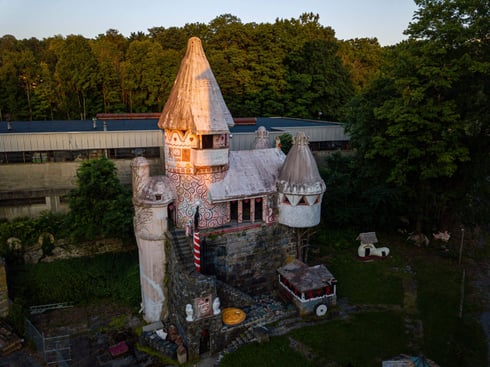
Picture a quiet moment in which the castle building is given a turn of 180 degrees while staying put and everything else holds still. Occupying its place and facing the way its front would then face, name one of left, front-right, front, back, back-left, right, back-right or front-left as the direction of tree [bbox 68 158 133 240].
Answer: front-left

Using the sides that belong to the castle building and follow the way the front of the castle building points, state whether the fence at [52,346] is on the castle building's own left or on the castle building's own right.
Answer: on the castle building's own right

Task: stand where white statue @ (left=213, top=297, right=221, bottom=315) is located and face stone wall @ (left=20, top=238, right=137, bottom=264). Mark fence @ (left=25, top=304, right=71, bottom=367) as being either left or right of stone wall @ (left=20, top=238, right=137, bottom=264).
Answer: left

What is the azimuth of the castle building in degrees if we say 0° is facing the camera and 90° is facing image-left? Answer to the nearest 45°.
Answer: approximately 0°

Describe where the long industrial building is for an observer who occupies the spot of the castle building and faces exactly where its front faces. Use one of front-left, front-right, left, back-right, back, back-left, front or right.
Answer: back-right

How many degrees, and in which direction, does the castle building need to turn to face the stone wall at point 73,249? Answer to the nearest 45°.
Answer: approximately 135° to its right

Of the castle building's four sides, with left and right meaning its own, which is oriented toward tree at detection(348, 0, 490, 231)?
left

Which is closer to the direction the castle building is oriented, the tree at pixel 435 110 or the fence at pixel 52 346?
the fence

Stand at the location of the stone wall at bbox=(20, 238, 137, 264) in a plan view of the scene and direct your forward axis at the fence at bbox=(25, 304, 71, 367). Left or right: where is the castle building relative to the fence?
left
